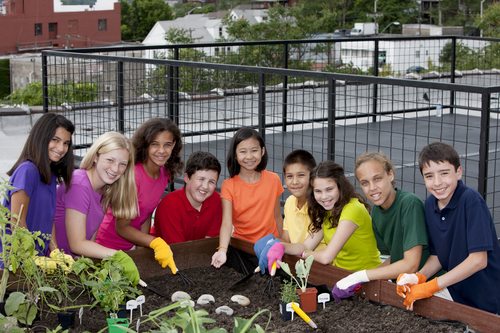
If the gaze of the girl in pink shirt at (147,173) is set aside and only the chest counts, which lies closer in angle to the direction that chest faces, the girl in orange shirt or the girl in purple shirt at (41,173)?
the girl in orange shirt

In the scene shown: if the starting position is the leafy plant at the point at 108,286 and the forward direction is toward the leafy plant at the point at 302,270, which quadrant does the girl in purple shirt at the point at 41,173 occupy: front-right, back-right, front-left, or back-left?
back-left

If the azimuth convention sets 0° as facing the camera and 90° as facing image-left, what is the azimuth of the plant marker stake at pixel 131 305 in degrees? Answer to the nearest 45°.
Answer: approximately 0°

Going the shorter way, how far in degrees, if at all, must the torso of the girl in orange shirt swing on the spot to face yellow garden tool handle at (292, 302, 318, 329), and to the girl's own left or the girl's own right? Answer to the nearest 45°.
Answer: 0° — they already face it

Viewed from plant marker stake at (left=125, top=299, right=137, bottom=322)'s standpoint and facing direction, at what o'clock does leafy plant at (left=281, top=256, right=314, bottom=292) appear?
The leafy plant is roughly at 9 o'clock from the plant marker stake.

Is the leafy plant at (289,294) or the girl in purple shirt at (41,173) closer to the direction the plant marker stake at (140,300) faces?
the leafy plant

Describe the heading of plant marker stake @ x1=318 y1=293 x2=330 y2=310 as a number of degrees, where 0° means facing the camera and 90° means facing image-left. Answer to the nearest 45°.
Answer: approximately 0°

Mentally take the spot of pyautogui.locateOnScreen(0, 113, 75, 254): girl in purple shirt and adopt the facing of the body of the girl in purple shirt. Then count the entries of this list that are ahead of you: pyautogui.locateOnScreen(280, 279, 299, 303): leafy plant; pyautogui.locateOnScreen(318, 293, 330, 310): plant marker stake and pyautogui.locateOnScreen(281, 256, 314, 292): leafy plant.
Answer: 3

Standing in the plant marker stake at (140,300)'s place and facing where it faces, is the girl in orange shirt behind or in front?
behind

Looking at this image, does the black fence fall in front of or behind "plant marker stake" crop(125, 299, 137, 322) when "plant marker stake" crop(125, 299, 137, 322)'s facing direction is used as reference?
behind

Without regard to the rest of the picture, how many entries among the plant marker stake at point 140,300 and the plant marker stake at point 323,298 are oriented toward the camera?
2

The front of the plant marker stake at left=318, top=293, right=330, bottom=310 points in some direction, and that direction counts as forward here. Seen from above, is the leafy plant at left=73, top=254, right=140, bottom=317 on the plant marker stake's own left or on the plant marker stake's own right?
on the plant marker stake's own right
